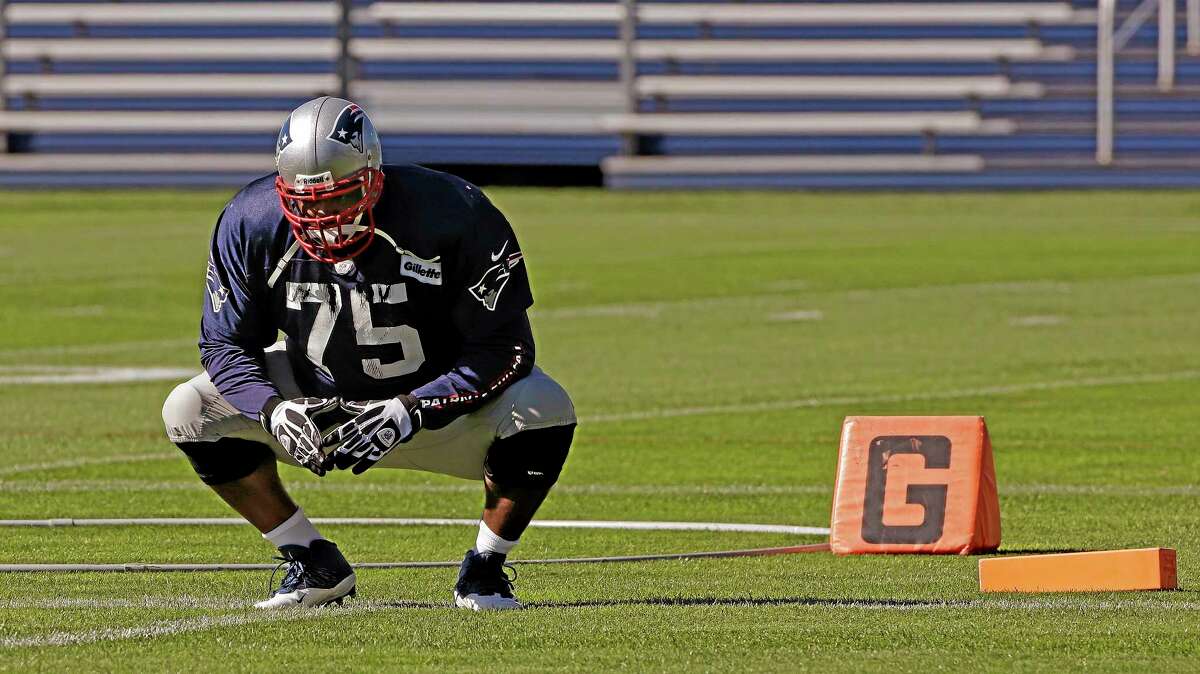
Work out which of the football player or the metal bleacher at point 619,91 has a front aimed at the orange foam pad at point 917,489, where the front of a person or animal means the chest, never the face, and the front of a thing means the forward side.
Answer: the metal bleacher

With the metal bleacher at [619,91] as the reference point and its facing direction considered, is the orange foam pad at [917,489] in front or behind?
in front

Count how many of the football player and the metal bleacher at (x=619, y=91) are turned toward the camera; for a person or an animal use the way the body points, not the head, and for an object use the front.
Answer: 2

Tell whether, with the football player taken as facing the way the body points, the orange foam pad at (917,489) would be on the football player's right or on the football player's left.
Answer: on the football player's left

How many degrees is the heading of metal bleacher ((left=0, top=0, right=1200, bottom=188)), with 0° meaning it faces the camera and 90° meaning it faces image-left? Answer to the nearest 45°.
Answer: approximately 0°

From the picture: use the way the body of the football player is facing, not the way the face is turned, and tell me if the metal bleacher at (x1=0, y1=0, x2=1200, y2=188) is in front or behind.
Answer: behind

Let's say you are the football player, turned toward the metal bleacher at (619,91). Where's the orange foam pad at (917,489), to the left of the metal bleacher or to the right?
right

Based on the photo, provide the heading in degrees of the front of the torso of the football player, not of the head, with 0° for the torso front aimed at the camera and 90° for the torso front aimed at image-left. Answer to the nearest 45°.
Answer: approximately 0°

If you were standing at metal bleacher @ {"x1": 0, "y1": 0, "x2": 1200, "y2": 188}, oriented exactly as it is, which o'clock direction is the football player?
The football player is roughly at 12 o'clock from the metal bleacher.

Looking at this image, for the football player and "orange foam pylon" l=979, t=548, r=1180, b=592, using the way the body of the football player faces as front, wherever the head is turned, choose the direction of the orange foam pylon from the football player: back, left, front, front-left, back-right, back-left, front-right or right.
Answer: left

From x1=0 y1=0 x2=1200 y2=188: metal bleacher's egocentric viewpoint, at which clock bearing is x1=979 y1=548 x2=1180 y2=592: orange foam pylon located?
The orange foam pylon is roughly at 12 o'clock from the metal bleacher.

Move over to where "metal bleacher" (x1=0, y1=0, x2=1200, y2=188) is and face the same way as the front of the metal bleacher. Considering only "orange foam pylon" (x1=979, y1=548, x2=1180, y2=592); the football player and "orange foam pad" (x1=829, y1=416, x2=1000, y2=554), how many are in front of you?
3
